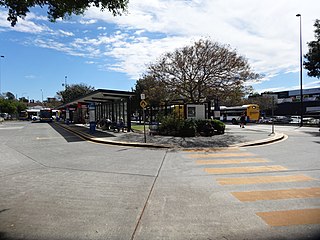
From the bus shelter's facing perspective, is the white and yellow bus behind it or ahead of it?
behind

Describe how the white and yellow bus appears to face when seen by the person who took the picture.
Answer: facing away from the viewer and to the left of the viewer

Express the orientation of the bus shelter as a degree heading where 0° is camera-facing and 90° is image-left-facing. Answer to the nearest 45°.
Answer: approximately 45°
